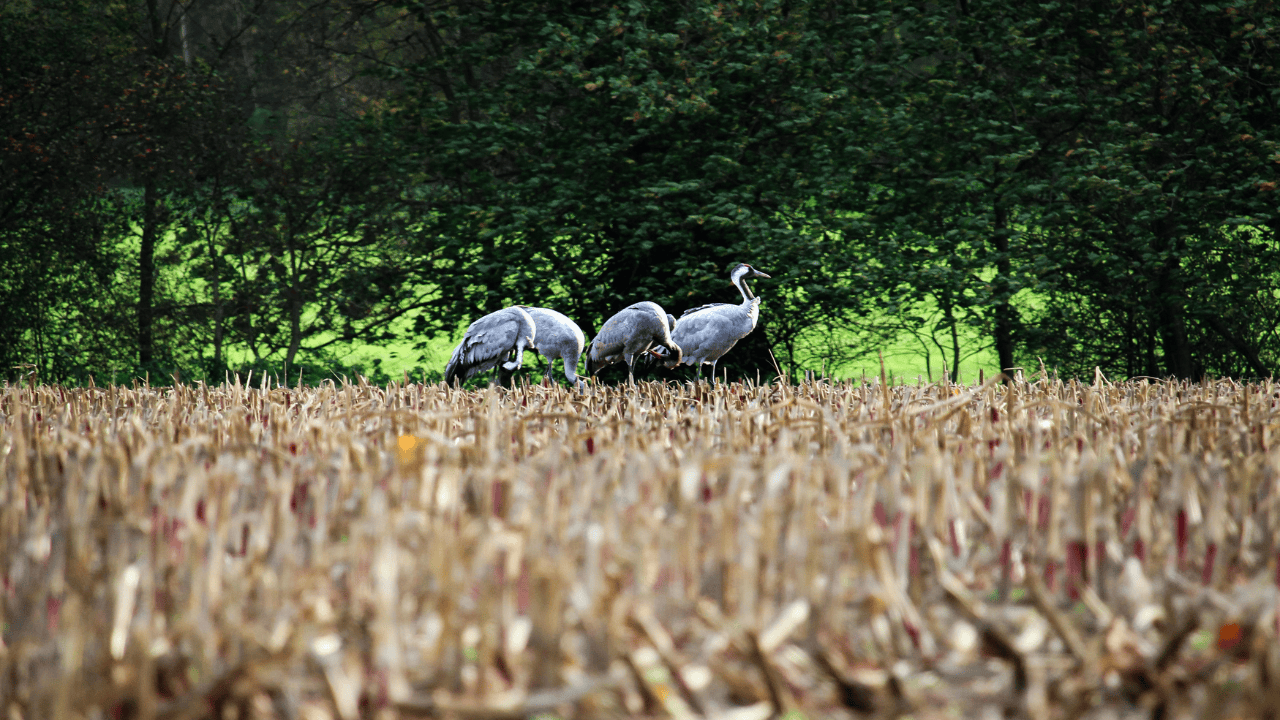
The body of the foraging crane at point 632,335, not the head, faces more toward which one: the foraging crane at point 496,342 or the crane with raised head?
the crane with raised head

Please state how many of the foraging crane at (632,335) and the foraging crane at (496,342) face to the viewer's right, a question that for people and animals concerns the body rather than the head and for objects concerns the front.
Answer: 2

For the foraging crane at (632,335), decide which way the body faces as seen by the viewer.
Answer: to the viewer's right

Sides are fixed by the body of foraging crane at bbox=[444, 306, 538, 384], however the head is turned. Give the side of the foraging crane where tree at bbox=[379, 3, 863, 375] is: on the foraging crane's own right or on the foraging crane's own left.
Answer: on the foraging crane's own left

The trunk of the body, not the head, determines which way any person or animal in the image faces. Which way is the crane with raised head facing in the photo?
to the viewer's right

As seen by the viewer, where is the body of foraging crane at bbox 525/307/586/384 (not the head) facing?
to the viewer's right

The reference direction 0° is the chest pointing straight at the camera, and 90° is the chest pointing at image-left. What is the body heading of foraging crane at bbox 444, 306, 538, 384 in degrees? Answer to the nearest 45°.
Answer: approximately 270°

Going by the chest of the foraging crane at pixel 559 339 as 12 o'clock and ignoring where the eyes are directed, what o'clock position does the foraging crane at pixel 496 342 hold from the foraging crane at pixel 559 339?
the foraging crane at pixel 496 342 is roughly at 5 o'clock from the foraging crane at pixel 559 339.

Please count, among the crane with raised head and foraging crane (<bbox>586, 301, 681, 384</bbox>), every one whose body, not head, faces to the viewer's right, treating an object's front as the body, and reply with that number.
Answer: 2
